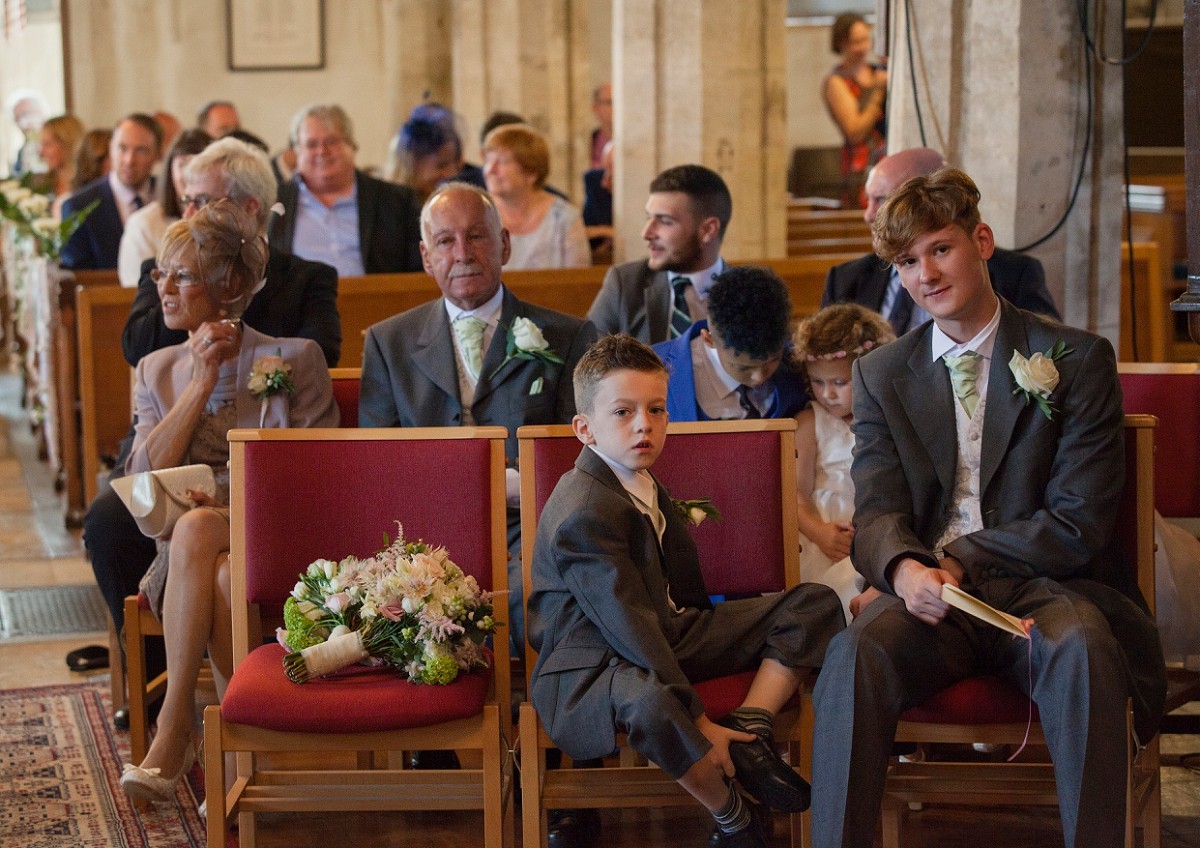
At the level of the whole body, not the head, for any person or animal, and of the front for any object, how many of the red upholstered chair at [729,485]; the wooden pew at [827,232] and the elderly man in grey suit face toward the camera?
3

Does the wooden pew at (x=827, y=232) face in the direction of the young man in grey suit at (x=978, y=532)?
yes

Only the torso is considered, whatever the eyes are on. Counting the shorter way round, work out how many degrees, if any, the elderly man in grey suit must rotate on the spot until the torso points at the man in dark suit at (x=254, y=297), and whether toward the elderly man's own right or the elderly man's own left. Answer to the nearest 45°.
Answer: approximately 135° to the elderly man's own right

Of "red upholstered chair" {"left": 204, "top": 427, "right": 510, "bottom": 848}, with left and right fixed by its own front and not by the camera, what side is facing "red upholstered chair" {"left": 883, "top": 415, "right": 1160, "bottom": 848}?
left

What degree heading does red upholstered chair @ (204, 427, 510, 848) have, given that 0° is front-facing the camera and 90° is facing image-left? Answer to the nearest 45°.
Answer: approximately 0°

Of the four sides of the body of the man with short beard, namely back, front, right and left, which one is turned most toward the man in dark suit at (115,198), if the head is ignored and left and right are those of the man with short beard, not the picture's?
right
